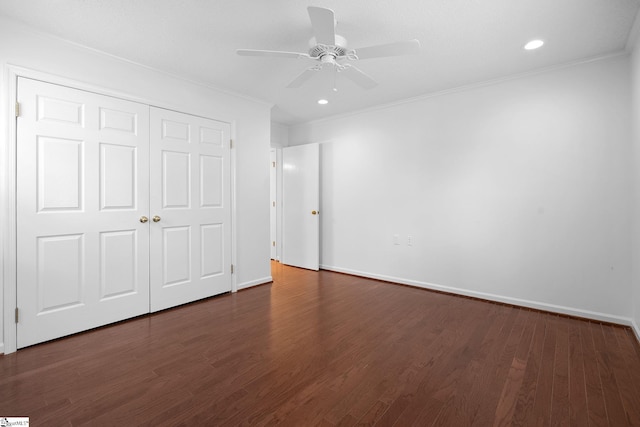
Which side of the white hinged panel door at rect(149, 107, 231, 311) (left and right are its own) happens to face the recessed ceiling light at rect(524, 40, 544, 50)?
front

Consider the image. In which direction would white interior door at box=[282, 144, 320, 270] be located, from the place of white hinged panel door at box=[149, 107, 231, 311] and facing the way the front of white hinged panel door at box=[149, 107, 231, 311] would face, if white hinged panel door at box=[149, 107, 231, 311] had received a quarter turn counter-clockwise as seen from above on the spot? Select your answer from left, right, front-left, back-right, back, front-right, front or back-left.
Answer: front

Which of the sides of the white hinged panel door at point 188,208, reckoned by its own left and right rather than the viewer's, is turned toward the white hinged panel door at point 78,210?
right

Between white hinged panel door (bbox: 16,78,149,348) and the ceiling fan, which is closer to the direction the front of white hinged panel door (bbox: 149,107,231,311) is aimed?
the ceiling fan

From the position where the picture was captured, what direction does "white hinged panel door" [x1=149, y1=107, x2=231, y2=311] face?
facing the viewer and to the right of the viewer

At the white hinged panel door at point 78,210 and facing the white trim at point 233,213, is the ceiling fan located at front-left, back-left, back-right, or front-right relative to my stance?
front-right

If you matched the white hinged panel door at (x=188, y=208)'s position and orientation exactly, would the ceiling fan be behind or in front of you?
in front
